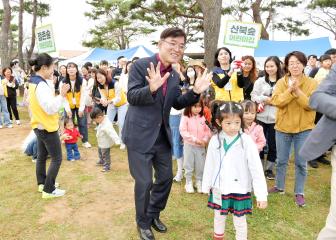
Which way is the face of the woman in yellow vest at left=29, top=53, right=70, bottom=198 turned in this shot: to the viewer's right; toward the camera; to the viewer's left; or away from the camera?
to the viewer's right

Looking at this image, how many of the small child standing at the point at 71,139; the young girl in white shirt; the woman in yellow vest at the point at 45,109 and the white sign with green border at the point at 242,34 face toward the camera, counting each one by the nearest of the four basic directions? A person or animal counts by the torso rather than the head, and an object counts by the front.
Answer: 3

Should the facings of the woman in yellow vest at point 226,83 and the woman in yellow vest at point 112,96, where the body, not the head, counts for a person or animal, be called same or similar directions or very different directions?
same or similar directions

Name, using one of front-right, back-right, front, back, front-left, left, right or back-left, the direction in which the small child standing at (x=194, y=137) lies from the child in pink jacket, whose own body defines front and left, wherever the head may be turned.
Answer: right

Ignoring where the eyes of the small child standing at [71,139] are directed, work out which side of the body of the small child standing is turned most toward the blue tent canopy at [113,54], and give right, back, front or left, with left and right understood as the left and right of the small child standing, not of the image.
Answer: back

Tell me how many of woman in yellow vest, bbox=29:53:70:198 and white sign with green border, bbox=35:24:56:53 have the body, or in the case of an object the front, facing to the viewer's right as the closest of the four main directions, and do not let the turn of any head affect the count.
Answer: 1

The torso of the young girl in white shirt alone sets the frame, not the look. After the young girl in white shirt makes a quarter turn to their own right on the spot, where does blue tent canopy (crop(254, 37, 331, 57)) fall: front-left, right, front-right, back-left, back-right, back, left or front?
right

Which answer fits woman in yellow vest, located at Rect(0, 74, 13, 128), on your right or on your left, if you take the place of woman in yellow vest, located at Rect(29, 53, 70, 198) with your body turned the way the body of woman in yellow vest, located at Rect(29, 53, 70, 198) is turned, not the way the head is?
on your left

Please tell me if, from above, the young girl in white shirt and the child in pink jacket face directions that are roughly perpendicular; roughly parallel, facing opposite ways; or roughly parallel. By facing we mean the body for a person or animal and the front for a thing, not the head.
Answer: roughly parallel

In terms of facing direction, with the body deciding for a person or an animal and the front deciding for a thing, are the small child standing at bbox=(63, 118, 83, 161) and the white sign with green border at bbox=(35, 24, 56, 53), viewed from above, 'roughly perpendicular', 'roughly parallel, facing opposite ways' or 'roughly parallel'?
roughly parallel

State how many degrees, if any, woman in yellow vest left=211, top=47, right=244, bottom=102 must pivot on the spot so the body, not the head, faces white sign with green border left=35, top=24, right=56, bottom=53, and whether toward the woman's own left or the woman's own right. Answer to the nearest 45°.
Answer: approximately 135° to the woman's own right

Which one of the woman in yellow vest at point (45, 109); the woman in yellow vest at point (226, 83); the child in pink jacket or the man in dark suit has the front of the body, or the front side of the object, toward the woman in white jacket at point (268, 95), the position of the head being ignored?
the woman in yellow vest at point (45, 109)

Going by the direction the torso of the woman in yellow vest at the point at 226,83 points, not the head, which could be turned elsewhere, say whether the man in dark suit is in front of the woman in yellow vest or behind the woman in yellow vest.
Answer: in front

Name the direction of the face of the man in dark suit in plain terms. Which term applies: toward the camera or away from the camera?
toward the camera

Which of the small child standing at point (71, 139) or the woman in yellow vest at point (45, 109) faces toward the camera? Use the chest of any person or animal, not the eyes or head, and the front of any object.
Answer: the small child standing

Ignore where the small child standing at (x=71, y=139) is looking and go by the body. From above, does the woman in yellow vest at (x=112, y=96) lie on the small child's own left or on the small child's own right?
on the small child's own left

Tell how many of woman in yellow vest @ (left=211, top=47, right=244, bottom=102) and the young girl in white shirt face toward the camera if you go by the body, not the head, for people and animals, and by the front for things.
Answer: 2

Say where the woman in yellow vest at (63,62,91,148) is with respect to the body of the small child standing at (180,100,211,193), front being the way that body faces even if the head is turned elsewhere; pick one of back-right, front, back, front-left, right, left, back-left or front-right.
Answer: back-right

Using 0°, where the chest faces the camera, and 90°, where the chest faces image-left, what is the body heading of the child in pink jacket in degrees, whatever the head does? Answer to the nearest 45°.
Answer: approximately 0°

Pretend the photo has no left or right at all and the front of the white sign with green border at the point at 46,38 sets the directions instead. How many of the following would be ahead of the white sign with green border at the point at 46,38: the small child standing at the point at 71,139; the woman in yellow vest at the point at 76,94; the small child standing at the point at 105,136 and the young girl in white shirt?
4

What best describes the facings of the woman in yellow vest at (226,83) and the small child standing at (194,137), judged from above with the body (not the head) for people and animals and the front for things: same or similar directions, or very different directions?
same or similar directions
